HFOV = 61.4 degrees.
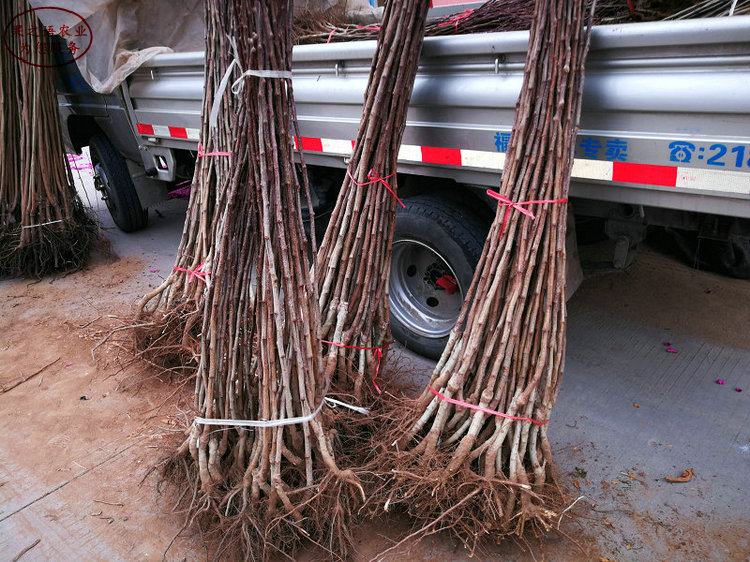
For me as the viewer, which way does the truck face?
facing away from the viewer and to the left of the viewer

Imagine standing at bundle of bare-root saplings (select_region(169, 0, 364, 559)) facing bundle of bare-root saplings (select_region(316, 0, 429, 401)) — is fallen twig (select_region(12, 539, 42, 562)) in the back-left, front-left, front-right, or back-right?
back-left

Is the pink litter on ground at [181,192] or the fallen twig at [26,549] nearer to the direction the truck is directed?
the pink litter on ground

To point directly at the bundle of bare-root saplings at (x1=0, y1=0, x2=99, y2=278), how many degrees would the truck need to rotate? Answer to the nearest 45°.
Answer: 0° — it already faces it

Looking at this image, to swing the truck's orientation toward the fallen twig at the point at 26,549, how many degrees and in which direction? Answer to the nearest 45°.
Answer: approximately 90° to its left
